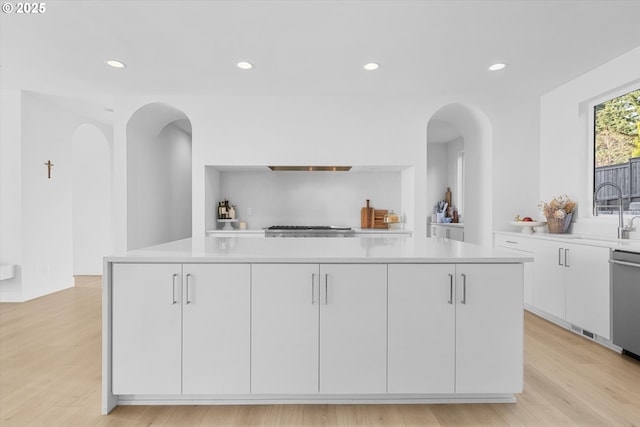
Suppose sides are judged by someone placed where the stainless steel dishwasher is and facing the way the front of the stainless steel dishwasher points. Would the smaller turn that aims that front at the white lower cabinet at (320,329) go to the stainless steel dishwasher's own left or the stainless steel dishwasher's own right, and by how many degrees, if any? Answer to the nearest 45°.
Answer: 0° — it already faces it

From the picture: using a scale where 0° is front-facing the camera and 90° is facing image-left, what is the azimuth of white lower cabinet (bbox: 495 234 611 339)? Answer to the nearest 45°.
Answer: approximately 45°

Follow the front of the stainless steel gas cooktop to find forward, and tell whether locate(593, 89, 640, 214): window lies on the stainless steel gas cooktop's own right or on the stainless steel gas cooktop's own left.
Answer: on the stainless steel gas cooktop's own left

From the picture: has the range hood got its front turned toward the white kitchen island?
yes

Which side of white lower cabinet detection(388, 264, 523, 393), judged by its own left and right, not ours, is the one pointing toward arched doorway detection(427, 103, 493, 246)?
back

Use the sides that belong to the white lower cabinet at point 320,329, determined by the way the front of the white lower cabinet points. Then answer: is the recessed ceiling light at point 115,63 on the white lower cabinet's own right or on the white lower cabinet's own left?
on the white lower cabinet's own right
